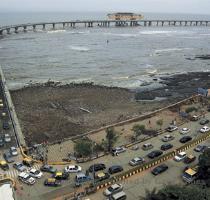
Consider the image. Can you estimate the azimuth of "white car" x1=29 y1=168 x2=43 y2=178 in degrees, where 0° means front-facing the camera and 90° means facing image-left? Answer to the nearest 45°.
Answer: approximately 315°

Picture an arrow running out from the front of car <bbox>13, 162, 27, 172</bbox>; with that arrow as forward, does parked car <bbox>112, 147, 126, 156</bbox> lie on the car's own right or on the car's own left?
on the car's own left

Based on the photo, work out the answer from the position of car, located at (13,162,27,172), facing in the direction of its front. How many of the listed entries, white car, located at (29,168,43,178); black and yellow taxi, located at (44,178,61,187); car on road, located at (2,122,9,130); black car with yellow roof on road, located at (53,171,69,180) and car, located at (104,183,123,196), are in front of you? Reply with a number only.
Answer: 4

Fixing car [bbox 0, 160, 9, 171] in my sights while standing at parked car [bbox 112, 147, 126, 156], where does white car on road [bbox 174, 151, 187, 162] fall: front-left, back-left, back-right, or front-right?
back-left

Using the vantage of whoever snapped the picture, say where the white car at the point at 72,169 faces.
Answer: facing to the right of the viewer

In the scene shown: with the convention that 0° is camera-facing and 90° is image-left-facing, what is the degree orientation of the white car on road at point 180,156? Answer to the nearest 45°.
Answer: approximately 45°

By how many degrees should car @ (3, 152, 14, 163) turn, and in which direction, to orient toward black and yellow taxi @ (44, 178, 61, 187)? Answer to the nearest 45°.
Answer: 0° — it already faces it
